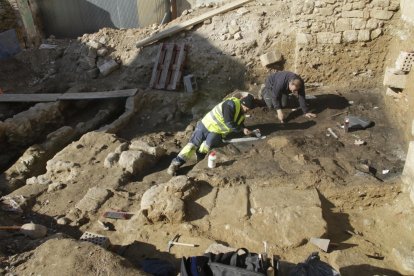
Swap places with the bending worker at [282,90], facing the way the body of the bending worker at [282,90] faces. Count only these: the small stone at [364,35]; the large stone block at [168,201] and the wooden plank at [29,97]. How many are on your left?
1

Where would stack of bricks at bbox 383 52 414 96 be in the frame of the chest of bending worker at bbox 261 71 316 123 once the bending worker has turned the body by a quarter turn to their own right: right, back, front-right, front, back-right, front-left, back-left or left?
back-left

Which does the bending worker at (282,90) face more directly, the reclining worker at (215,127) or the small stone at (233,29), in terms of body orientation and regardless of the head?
the reclining worker

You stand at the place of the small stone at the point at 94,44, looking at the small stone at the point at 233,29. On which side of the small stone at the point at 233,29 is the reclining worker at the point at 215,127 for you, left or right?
right

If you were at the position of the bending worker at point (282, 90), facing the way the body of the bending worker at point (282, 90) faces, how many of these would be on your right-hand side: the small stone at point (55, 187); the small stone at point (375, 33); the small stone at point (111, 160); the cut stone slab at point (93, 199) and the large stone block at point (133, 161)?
4

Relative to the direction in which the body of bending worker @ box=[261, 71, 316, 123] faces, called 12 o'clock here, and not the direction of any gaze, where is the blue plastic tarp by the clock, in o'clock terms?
The blue plastic tarp is roughly at 5 o'clock from the bending worker.

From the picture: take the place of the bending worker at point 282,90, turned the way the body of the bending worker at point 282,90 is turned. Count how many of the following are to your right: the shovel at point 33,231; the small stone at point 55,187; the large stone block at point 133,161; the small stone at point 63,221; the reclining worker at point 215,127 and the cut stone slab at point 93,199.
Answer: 6

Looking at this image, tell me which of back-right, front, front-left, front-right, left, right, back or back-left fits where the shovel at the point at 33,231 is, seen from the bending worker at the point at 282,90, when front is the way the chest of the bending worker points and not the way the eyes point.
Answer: right

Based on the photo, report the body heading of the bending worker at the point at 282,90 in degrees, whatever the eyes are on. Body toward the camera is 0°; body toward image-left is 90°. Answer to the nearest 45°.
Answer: approximately 315°

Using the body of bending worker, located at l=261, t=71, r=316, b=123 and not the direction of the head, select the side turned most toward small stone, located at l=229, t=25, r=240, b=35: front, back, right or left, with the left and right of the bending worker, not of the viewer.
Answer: back

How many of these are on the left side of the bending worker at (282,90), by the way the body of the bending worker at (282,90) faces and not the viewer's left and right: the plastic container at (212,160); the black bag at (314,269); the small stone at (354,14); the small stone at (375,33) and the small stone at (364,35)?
3

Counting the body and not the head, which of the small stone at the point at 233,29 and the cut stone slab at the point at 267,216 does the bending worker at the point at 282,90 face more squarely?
the cut stone slab

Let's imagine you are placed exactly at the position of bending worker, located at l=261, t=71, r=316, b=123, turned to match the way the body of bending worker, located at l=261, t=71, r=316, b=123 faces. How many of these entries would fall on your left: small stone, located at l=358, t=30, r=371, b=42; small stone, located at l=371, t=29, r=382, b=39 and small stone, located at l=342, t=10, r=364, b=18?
3

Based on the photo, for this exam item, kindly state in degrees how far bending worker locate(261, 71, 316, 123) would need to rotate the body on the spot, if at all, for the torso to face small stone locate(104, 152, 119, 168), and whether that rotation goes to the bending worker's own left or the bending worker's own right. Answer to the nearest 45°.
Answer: approximately 90° to the bending worker's own right

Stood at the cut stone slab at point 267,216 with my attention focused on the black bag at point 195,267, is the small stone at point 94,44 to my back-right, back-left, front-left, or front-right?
back-right

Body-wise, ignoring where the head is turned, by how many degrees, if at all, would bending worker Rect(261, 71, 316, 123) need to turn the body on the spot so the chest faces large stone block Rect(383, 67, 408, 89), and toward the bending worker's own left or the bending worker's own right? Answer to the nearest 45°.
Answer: approximately 45° to the bending worker's own left

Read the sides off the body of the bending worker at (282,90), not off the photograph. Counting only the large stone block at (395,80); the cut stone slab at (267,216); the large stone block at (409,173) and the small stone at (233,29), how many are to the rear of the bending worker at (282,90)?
1

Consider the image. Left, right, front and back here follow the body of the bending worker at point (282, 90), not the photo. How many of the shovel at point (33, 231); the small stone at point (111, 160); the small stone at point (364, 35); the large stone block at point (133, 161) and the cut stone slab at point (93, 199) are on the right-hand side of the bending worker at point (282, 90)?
4

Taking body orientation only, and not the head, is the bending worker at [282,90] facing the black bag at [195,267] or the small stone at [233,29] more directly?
the black bag

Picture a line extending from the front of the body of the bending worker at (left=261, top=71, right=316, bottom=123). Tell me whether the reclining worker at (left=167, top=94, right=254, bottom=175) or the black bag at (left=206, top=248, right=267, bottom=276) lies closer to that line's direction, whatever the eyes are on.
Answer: the black bag
